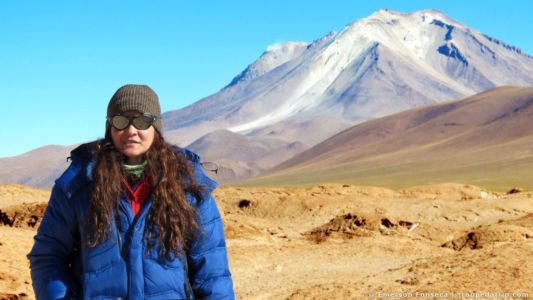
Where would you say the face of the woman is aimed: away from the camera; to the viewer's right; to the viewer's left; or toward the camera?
toward the camera

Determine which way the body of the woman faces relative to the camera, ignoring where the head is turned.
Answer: toward the camera
